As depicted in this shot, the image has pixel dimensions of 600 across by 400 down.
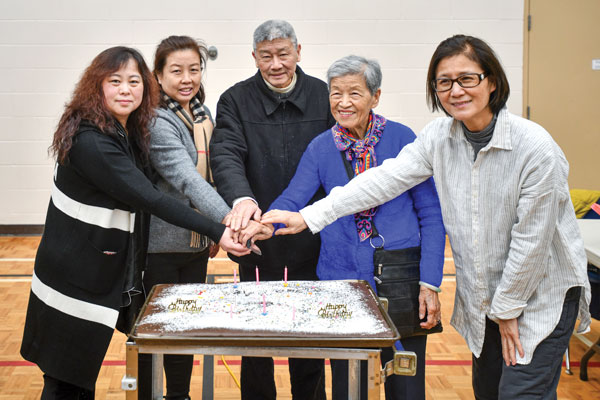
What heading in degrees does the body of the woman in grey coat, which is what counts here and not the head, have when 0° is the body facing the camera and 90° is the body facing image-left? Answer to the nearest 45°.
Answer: approximately 315°

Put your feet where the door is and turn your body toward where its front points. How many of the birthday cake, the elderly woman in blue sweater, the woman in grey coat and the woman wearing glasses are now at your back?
0

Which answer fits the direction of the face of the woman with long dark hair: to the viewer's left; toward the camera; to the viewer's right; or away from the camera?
toward the camera

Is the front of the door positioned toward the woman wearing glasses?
yes

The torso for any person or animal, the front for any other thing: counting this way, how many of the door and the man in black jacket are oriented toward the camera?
2

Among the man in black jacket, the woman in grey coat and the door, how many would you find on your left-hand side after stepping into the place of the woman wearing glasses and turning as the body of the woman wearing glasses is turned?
0

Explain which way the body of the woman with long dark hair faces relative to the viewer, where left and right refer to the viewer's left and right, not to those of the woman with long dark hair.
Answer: facing the viewer and to the right of the viewer

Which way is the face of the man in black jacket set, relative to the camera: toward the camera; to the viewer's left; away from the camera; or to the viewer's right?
toward the camera

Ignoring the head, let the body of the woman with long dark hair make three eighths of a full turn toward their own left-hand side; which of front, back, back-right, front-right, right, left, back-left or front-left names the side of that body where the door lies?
front-right

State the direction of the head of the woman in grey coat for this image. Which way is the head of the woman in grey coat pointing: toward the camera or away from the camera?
toward the camera

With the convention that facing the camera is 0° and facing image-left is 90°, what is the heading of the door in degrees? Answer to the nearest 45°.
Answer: approximately 0°

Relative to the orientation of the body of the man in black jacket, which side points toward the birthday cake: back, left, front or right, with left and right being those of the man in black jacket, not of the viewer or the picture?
front

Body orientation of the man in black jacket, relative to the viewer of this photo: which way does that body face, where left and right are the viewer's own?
facing the viewer
